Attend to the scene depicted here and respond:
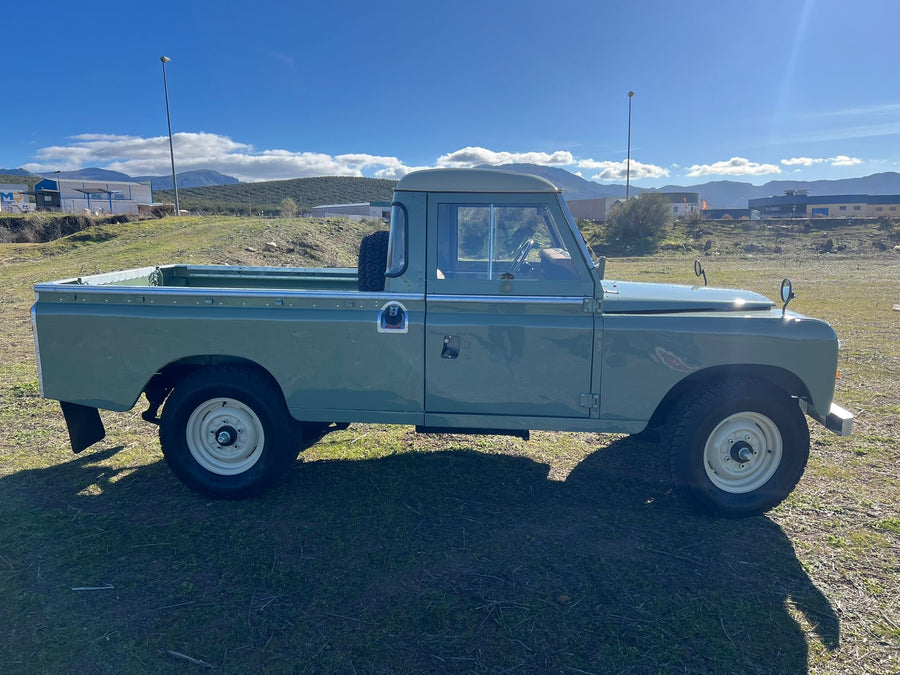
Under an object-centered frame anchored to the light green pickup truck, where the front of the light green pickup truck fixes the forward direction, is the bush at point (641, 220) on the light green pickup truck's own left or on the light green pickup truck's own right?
on the light green pickup truck's own left

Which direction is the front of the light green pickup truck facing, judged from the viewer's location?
facing to the right of the viewer
